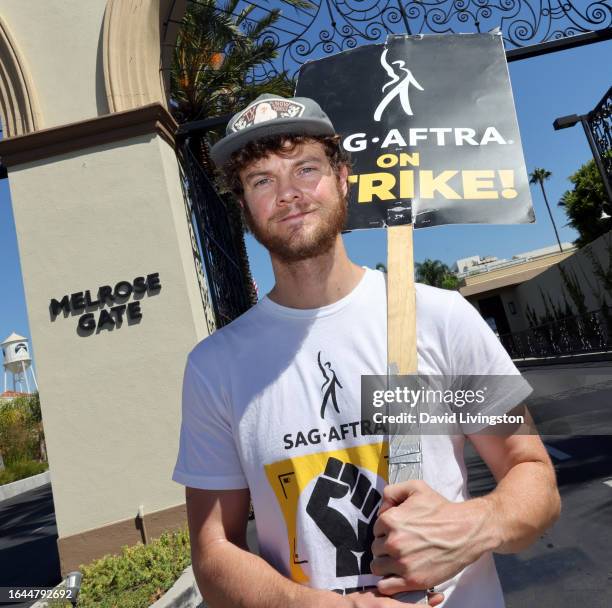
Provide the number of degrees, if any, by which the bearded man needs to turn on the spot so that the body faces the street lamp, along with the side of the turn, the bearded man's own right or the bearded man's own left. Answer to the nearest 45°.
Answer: approximately 135° to the bearded man's own left

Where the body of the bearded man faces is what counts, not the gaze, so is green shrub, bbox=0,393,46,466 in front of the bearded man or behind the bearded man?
behind

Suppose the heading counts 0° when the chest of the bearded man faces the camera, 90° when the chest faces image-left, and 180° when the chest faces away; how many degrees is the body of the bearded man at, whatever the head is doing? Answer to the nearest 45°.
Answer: approximately 0°

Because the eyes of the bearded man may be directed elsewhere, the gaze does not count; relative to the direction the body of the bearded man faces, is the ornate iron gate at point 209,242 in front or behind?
behind

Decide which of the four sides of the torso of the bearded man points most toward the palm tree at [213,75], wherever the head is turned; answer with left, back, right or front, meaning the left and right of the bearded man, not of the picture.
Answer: back

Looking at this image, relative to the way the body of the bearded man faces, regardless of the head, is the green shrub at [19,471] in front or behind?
behind
